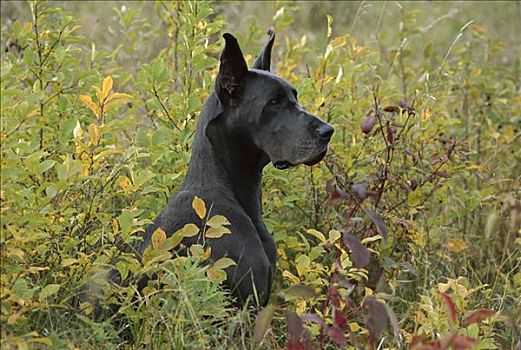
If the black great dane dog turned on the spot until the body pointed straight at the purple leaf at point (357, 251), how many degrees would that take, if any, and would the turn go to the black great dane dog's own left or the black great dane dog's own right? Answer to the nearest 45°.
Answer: approximately 45° to the black great dane dog's own right

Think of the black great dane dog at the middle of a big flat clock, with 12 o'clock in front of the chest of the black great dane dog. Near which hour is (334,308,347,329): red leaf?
The red leaf is roughly at 2 o'clock from the black great dane dog.

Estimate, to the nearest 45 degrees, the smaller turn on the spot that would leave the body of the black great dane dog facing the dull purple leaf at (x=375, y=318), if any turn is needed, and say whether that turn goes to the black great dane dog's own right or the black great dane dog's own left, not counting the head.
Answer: approximately 45° to the black great dane dog's own right

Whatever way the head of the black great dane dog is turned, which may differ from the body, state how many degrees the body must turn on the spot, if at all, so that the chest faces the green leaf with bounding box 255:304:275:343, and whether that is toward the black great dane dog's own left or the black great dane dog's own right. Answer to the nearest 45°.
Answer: approximately 90° to the black great dane dog's own right
